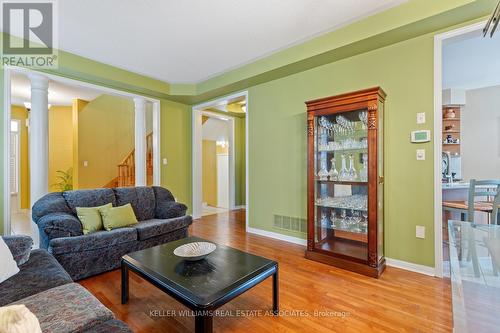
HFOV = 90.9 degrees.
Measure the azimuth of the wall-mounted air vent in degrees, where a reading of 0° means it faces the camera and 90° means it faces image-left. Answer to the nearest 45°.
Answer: approximately 45°

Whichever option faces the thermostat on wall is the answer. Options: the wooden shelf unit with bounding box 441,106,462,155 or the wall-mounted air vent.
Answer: the wooden shelf unit

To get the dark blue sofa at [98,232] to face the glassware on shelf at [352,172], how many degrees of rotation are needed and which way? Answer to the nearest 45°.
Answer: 0° — it already faces it

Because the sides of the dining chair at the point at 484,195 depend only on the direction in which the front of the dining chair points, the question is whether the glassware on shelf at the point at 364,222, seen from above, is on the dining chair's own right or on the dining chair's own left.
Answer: on the dining chair's own left

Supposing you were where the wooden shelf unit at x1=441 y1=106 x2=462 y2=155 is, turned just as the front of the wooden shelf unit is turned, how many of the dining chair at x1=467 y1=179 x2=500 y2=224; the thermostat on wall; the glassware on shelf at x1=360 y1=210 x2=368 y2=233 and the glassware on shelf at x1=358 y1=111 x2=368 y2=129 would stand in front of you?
4

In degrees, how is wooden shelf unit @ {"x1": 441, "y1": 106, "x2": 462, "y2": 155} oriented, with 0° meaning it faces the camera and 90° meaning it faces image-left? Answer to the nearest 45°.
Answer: approximately 0°

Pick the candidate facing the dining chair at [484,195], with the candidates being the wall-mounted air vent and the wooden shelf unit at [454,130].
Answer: the wooden shelf unit

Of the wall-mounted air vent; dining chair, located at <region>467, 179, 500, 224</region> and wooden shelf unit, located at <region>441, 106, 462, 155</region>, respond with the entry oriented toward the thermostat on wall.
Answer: the wooden shelf unit

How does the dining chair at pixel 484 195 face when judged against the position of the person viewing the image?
facing away from the viewer and to the left of the viewer

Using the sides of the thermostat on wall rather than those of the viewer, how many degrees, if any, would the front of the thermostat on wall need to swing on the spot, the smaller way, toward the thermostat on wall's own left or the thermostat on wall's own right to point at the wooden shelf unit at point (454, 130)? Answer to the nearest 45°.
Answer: approximately 180°

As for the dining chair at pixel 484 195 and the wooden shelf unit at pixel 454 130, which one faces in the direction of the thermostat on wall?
the wooden shelf unit
